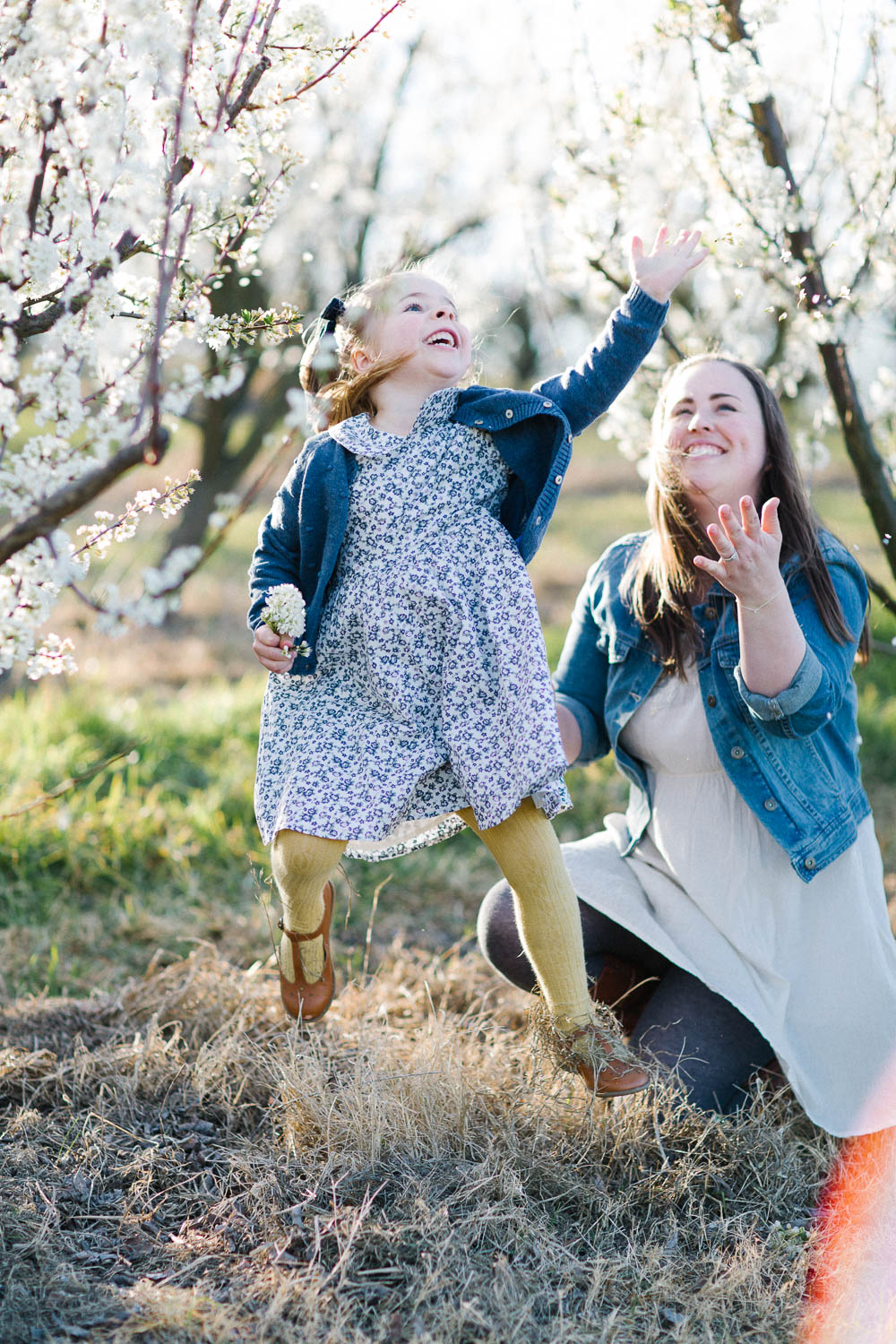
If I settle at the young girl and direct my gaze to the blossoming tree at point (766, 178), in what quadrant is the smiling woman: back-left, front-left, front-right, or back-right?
front-right

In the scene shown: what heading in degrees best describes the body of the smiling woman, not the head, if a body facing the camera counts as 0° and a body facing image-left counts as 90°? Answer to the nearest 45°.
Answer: approximately 45°

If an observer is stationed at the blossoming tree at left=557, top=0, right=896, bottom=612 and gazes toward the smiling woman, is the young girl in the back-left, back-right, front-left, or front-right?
front-right

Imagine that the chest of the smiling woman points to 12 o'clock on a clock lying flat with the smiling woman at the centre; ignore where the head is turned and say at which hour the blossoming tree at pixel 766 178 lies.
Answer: The blossoming tree is roughly at 4 o'clock from the smiling woman.

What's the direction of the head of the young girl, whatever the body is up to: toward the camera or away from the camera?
toward the camera

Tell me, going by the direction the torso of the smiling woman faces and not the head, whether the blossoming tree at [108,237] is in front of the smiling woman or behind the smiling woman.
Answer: in front
